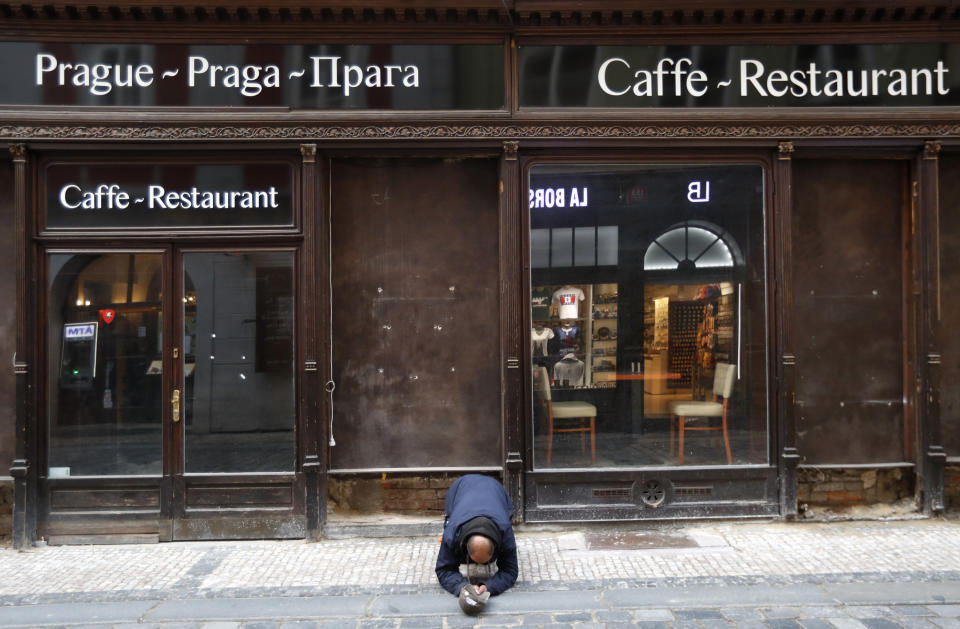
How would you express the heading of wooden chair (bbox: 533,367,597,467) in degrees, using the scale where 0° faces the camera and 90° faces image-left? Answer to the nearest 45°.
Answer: approximately 270°

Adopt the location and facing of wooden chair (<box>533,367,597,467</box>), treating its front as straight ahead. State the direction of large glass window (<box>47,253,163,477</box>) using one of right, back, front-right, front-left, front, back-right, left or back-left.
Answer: back

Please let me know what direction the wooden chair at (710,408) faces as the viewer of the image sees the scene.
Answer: facing to the left of the viewer

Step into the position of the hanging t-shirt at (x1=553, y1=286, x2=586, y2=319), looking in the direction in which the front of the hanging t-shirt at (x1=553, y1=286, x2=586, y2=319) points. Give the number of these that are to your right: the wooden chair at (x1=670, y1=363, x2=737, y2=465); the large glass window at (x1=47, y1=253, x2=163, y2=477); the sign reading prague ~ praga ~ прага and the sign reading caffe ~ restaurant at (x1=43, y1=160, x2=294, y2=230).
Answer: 3

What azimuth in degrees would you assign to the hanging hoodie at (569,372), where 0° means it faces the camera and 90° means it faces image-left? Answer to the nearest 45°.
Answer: approximately 0°

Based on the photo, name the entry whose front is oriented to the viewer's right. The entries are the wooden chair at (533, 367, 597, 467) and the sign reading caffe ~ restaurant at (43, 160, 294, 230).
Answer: the wooden chair

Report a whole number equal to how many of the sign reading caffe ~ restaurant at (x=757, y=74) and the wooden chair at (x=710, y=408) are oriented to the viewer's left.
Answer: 1

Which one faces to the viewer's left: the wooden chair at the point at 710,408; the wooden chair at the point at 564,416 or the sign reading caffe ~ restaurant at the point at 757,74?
the wooden chair at the point at 710,408

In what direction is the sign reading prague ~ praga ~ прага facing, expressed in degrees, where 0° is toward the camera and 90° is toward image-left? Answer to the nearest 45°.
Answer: approximately 0°

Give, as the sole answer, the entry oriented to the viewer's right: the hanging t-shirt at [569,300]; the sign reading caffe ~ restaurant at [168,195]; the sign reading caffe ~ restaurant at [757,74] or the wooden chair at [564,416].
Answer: the wooden chair
